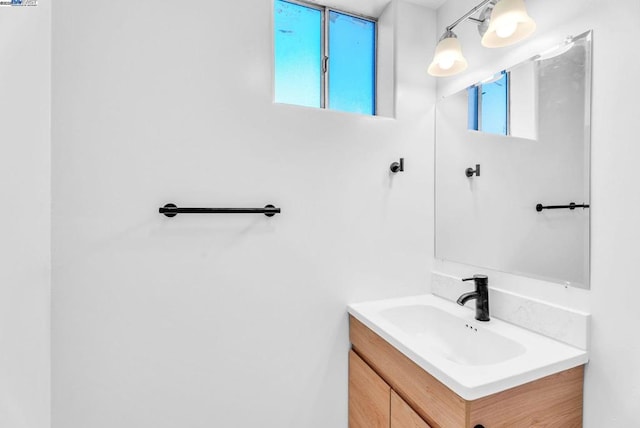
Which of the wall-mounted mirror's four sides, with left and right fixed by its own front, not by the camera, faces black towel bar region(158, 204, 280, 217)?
front

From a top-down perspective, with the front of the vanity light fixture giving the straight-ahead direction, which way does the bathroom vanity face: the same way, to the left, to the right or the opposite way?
the same way

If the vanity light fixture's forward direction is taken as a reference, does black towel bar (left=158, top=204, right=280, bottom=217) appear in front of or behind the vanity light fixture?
in front

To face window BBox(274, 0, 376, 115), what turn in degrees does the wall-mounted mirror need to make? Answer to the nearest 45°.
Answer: approximately 45° to its right

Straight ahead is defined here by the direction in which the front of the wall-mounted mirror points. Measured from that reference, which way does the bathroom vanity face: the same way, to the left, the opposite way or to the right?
the same way

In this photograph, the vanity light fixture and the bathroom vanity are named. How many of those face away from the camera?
0

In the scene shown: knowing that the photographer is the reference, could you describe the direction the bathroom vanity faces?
facing the viewer and to the left of the viewer

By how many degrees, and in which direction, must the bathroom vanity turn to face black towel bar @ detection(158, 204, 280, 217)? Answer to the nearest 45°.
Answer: approximately 45° to its right

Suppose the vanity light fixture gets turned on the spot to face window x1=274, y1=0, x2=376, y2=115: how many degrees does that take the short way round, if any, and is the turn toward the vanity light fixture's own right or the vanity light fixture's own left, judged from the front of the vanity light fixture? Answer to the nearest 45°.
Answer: approximately 45° to the vanity light fixture's own right

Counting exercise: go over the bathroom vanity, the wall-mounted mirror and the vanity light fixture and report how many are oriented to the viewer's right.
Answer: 0

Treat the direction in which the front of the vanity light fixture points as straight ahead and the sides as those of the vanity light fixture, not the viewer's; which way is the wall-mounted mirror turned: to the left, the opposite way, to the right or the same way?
the same way
